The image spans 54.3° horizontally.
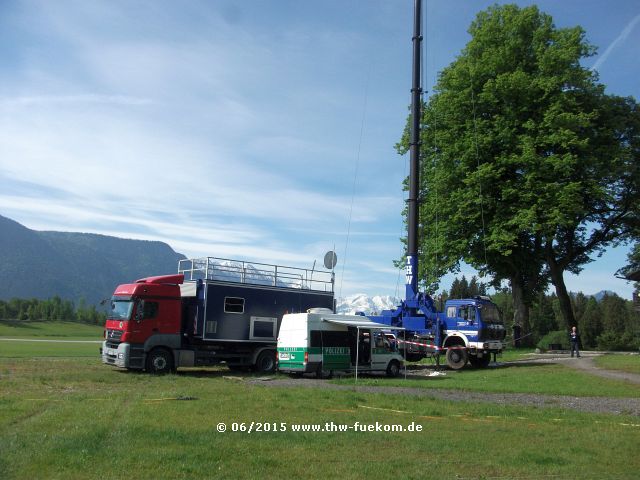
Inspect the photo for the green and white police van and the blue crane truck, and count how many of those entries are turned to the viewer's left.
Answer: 0

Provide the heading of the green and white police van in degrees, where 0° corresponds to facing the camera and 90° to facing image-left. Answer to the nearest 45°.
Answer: approximately 225°

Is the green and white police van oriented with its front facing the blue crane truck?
yes

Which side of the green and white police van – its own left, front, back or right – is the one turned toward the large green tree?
front

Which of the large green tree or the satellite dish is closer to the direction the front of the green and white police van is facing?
the large green tree

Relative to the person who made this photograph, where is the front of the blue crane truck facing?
facing the viewer and to the right of the viewer

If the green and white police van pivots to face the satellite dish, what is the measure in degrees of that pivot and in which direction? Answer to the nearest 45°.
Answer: approximately 45° to its left
